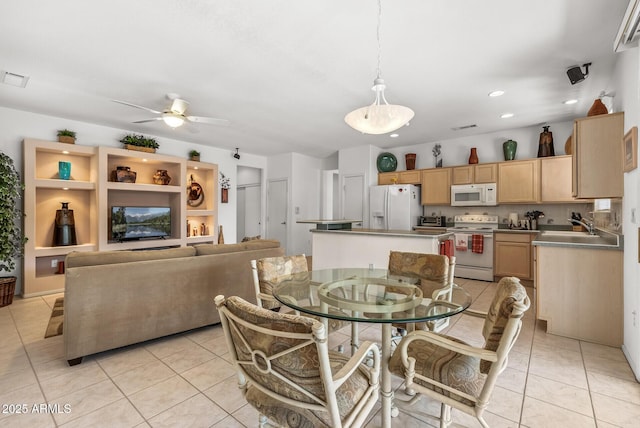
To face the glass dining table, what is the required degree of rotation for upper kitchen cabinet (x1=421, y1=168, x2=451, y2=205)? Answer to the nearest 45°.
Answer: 0° — it already faces it

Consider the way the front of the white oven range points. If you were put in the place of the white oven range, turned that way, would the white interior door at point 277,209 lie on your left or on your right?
on your right

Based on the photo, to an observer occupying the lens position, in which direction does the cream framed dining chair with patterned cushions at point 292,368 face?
facing away from the viewer and to the right of the viewer

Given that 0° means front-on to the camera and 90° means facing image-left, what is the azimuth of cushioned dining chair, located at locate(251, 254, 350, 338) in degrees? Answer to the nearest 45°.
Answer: approximately 315°

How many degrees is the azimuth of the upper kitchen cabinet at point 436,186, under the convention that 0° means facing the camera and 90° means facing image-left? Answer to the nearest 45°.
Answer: approximately 0°

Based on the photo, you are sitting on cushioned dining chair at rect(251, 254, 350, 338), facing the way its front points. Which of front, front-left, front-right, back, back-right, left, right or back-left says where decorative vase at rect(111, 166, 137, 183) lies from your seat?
back

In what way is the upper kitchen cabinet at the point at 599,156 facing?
to the viewer's left

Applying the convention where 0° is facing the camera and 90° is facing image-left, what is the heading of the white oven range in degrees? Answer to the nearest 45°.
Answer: approximately 0°

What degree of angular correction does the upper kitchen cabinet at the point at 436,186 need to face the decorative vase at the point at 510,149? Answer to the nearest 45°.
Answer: approximately 90° to its left

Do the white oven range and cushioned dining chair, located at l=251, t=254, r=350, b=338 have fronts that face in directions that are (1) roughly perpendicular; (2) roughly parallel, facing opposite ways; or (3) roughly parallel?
roughly perpendicular

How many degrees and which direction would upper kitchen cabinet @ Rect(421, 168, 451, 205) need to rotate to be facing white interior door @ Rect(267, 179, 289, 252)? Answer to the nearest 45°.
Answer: approximately 90° to its right
